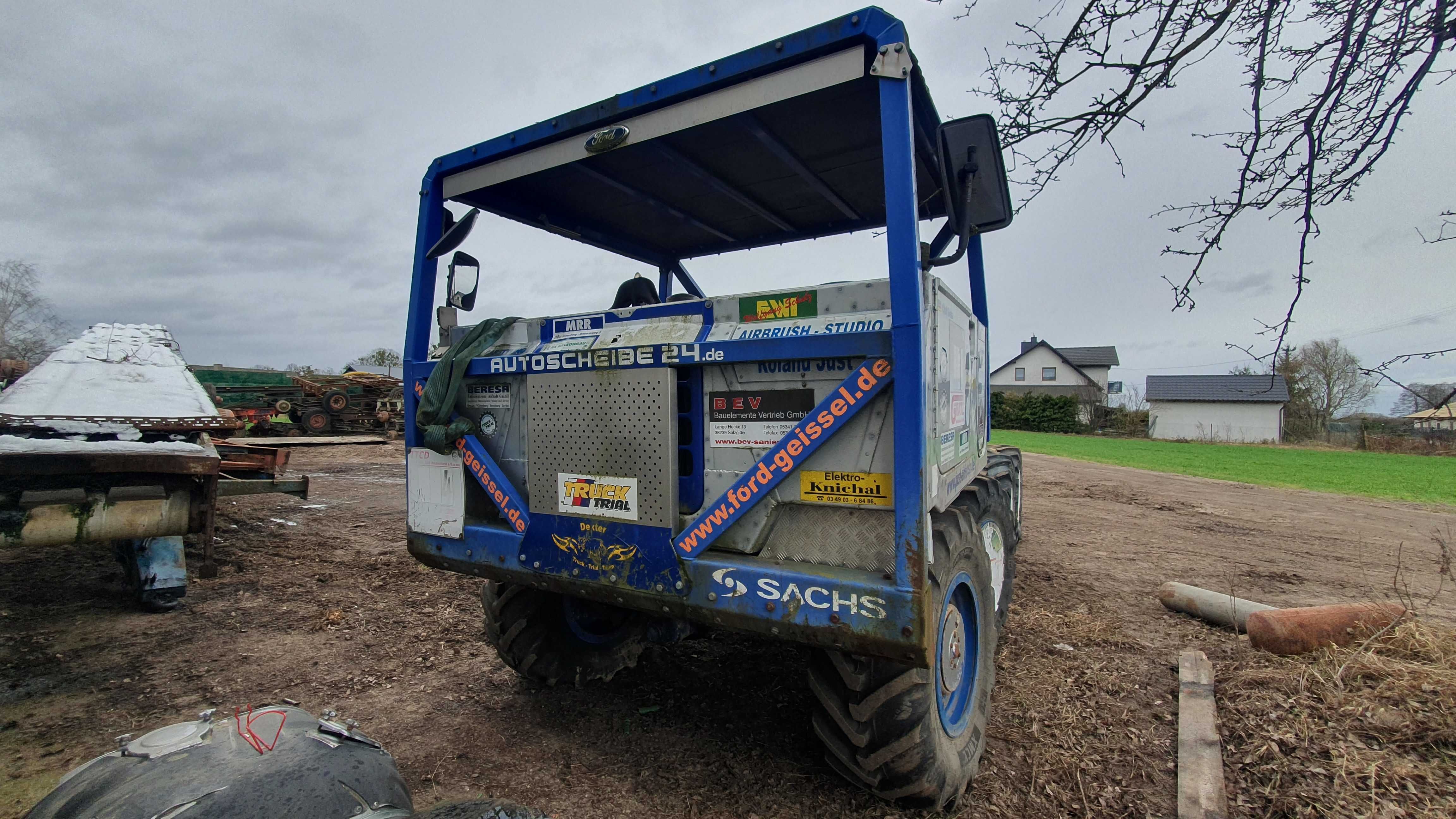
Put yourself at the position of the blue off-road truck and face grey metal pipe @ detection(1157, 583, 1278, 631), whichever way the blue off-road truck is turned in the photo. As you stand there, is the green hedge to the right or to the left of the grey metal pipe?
left

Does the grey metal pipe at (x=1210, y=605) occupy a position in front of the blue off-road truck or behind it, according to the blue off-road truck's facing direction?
behind

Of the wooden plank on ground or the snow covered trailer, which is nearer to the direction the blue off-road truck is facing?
the snow covered trailer
